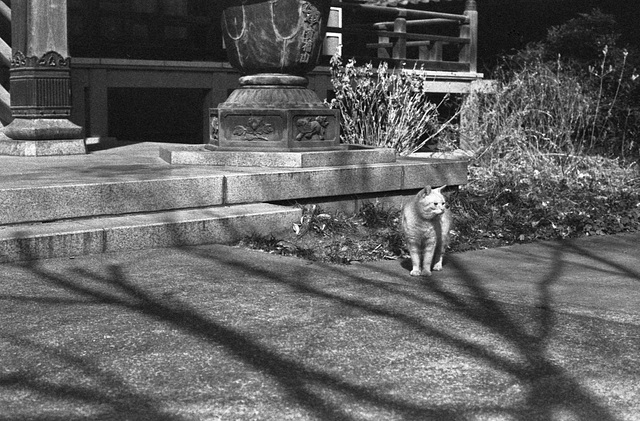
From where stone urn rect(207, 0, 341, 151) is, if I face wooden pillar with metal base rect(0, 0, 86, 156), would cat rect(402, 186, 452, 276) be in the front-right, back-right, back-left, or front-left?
back-left

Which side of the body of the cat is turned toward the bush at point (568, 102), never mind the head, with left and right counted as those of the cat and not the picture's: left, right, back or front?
back

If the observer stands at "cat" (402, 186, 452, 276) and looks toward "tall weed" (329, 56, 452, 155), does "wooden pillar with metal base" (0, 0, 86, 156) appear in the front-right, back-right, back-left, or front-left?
front-left

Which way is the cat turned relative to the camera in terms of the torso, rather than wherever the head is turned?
toward the camera

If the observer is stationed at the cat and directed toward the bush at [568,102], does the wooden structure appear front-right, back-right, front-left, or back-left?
front-left

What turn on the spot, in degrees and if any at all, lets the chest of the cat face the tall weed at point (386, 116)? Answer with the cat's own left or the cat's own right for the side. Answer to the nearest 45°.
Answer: approximately 180°

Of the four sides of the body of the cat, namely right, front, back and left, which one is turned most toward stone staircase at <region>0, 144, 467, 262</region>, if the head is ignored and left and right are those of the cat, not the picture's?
right

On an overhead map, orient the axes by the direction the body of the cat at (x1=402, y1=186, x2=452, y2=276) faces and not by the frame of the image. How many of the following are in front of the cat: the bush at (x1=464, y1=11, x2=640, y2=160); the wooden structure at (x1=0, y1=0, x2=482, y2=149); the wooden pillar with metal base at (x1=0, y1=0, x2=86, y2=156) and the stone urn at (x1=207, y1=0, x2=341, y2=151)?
0

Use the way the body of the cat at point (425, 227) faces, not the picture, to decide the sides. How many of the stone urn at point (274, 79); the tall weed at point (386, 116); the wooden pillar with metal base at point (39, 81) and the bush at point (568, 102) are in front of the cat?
0

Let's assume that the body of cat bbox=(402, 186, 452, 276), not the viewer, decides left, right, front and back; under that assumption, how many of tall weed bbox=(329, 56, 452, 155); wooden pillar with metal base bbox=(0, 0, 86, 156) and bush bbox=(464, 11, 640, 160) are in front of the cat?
0

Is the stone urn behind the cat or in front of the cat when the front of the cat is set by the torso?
behind

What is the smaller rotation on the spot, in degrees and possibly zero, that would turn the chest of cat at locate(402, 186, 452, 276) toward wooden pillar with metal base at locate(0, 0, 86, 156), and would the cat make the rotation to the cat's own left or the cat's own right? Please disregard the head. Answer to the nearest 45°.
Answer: approximately 135° to the cat's own right

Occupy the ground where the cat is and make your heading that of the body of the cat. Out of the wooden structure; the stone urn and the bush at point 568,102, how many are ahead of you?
0

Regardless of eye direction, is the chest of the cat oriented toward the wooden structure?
no
